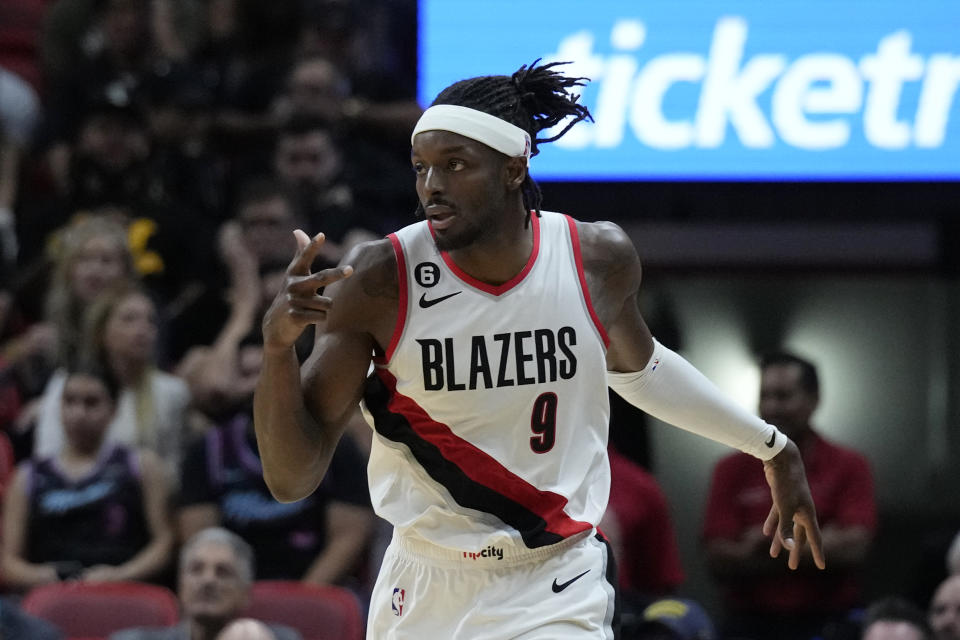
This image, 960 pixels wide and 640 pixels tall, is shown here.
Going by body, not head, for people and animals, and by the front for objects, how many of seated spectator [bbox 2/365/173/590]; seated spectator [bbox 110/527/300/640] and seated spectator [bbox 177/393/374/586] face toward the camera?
3

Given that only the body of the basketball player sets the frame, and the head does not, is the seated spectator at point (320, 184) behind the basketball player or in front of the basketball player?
behind

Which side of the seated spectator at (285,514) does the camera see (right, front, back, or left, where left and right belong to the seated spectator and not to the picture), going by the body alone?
front

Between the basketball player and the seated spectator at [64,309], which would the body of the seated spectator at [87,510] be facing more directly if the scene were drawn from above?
the basketball player

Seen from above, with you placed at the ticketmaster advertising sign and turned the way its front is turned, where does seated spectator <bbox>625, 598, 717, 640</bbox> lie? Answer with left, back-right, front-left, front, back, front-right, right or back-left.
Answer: front

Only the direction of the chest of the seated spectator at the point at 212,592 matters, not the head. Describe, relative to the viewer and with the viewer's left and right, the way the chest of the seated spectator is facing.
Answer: facing the viewer

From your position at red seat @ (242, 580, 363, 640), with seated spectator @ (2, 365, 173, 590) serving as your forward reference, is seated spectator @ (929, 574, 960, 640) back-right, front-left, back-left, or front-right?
back-right

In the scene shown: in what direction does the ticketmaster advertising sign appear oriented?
toward the camera

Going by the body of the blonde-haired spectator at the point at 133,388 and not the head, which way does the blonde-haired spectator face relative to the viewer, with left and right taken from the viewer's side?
facing the viewer and to the right of the viewer

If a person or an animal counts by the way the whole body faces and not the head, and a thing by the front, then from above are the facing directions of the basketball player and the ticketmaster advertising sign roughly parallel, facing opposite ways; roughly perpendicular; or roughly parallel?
roughly parallel

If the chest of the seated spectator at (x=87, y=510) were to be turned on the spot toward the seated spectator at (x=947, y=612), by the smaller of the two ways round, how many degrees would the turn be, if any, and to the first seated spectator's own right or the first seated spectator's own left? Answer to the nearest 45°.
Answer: approximately 45° to the first seated spectator's own left
